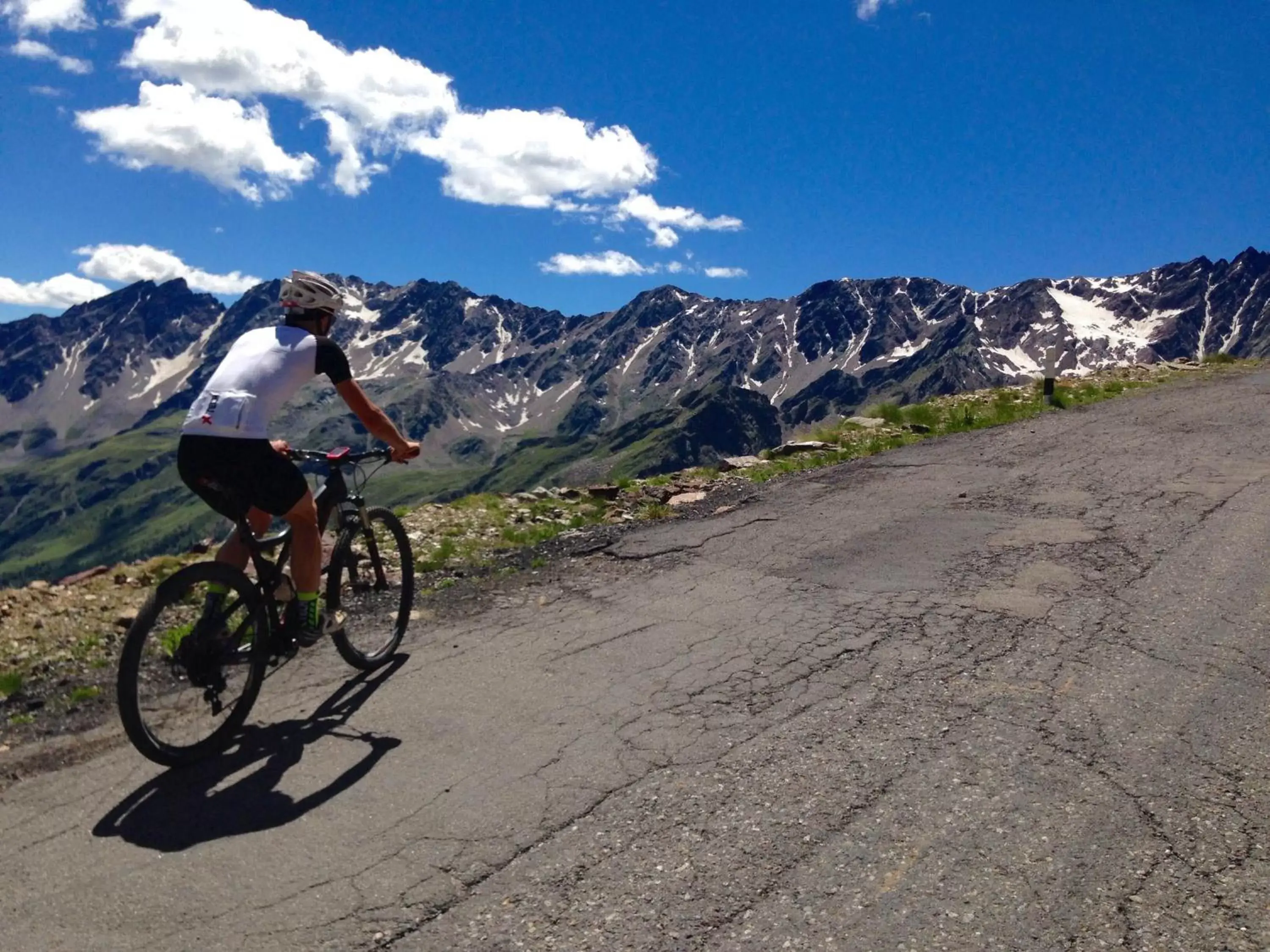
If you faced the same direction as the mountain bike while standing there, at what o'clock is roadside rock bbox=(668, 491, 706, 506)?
The roadside rock is roughly at 12 o'clock from the mountain bike.

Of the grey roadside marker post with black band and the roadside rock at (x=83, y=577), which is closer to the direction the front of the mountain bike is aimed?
the grey roadside marker post with black band

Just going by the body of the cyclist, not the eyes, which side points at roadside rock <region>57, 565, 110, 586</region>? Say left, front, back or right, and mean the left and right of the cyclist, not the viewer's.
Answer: left

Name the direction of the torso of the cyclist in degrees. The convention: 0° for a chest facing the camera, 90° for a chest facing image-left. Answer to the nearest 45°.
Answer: approximately 225°

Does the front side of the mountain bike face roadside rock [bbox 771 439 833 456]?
yes

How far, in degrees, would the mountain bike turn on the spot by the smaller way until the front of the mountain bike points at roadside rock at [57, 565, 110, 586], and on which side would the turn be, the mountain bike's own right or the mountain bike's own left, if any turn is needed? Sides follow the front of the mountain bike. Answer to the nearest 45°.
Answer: approximately 45° to the mountain bike's own left

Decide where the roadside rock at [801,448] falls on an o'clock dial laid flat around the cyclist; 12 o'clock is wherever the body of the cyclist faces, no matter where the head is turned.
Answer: The roadside rock is roughly at 12 o'clock from the cyclist.

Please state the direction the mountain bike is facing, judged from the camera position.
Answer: facing away from the viewer and to the right of the viewer

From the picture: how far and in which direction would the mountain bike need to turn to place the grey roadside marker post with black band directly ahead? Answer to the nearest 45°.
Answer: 0° — it already faces it

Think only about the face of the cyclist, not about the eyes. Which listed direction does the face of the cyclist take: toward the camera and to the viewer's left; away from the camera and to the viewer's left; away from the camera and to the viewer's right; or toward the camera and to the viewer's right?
away from the camera and to the viewer's right
